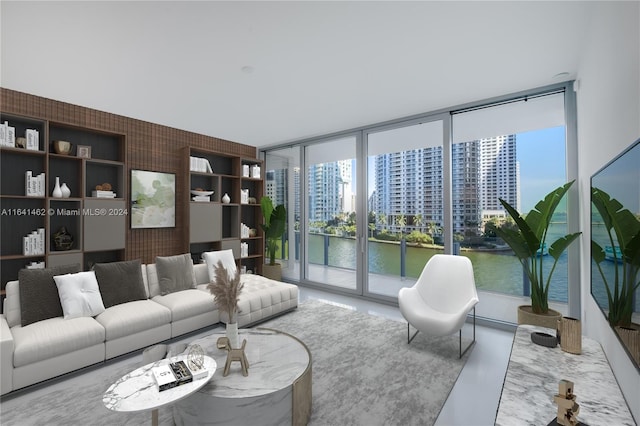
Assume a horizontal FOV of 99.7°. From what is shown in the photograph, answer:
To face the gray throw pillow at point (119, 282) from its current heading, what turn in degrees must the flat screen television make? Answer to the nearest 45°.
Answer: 0° — it already faces it

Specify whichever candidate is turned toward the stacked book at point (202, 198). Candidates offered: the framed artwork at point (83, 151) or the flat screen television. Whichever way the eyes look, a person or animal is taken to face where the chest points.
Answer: the flat screen television

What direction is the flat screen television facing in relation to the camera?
to the viewer's left

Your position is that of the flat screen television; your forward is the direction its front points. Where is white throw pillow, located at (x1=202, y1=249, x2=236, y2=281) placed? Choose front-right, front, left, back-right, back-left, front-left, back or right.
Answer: front

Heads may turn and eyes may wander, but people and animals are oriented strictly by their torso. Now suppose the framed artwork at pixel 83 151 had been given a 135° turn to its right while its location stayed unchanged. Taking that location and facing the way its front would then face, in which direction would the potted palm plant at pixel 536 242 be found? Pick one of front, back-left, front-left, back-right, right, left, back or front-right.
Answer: back

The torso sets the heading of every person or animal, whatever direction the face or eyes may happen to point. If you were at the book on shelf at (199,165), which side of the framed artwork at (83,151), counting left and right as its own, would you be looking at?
left

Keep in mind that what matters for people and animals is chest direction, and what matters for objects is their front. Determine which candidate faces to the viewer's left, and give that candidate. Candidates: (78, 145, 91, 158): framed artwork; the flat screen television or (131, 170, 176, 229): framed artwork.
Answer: the flat screen television

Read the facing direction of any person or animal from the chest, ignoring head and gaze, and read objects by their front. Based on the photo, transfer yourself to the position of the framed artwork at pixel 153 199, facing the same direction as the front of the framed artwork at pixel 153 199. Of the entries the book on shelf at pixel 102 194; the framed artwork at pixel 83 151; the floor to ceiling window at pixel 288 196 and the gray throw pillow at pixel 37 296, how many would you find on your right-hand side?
3

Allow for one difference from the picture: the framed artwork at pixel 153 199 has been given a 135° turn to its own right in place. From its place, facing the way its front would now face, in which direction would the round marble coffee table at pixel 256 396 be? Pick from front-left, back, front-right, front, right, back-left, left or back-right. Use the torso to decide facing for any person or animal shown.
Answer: left

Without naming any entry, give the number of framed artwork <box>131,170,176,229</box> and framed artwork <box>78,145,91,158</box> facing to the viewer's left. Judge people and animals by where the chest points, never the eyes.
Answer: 0

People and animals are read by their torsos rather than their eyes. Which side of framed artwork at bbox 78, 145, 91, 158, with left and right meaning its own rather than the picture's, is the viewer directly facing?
front

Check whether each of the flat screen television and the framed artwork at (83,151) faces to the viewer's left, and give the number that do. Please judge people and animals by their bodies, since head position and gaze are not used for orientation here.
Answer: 1

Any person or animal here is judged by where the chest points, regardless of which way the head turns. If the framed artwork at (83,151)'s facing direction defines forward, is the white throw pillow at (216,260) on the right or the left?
on its left

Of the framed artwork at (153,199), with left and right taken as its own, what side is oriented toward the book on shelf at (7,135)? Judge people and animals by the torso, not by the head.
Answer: right

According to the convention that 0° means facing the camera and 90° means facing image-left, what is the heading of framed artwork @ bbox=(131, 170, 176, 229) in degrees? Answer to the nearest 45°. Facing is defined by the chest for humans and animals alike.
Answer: approximately 315°
